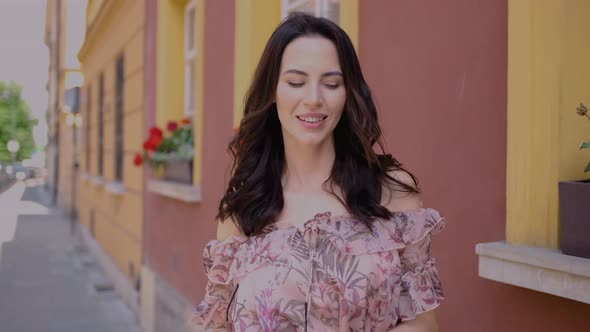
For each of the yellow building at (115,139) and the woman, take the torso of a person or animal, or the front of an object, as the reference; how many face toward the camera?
1

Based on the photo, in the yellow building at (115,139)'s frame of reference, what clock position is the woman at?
The woman is roughly at 9 o'clock from the yellow building.

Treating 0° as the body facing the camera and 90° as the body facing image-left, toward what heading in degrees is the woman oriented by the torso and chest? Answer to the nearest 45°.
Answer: approximately 0°

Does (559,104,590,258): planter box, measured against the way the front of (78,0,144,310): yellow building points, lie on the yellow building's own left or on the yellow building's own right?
on the yellow building's own left

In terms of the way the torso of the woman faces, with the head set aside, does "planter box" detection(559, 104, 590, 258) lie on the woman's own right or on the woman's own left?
on the woman's own left

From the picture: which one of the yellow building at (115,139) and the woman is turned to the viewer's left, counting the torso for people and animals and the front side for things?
the yellow building

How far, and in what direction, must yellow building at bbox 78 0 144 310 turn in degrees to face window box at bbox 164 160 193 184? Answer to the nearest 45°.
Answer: approximately 90° to its left

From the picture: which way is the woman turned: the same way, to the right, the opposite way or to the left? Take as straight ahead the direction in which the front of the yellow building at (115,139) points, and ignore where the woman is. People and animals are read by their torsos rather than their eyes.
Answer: to the left
